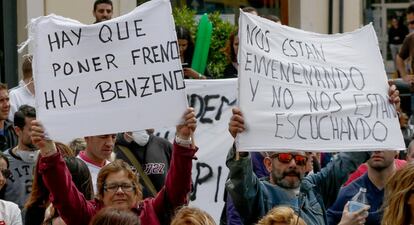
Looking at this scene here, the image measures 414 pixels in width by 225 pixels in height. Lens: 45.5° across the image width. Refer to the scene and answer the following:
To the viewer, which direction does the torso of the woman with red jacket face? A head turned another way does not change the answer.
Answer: toward the camera

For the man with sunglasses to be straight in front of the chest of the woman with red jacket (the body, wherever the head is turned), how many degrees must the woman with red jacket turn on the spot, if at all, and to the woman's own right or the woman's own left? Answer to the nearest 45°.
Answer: approximately 90° to the woman's own left
